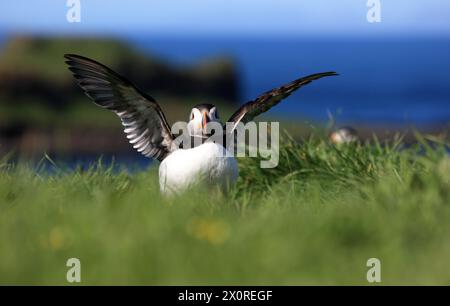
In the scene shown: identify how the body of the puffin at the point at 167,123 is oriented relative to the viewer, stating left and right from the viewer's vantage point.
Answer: facing the viewer
